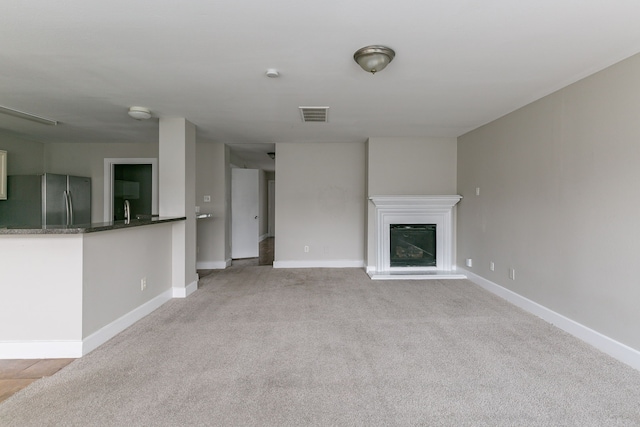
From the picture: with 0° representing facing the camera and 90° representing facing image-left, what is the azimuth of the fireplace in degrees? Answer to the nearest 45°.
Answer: approximately 0°

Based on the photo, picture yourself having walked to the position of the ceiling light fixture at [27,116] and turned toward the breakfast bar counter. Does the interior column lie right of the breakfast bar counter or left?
left

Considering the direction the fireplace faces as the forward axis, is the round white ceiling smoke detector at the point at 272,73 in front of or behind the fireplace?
in front

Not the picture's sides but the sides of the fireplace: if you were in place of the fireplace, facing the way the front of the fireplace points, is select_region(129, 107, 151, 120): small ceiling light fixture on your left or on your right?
on your right

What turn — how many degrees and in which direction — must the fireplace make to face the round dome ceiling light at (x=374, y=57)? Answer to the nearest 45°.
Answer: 0° — it already faces it

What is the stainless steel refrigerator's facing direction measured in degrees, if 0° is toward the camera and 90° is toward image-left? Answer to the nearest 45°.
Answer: approximately 315°

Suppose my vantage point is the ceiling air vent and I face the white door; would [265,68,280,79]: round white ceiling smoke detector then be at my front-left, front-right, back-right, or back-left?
back-left

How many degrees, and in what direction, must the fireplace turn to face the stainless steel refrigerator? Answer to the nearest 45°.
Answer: approximately 90° to its right

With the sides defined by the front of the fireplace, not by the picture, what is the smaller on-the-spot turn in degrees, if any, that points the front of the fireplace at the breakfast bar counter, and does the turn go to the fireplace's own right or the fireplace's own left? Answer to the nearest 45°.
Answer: approximately 45° to the fireplace's own right

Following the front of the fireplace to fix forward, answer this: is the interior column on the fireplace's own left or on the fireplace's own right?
on the fireplace's own right

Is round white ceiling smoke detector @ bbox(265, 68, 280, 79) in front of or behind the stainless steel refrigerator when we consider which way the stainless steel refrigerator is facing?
in front

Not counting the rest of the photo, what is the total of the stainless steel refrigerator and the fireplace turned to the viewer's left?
0
